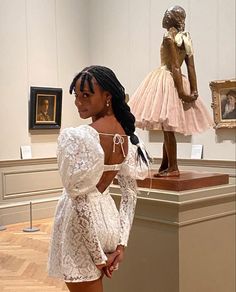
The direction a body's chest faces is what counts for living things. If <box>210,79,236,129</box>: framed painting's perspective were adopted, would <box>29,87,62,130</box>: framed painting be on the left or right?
on its right

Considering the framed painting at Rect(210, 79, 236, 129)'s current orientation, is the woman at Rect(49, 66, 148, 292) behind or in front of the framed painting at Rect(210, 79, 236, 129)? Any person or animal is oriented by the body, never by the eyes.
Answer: in front

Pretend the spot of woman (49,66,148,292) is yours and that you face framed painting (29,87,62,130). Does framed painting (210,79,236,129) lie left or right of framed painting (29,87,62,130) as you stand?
right

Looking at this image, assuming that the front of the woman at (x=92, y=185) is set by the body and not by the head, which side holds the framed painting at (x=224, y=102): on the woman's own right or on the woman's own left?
on the woman's own right

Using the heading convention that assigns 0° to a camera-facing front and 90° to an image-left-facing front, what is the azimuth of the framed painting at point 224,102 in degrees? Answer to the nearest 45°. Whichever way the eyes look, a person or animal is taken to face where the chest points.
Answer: approximately 45°

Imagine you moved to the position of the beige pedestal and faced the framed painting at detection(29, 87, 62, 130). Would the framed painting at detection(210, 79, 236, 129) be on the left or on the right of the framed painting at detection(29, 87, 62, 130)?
right

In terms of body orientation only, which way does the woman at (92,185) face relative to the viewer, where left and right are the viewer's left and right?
facing away from the viewer and to the left of the viewer

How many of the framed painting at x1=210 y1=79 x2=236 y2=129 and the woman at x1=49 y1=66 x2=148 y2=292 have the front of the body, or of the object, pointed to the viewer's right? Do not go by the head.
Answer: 0
